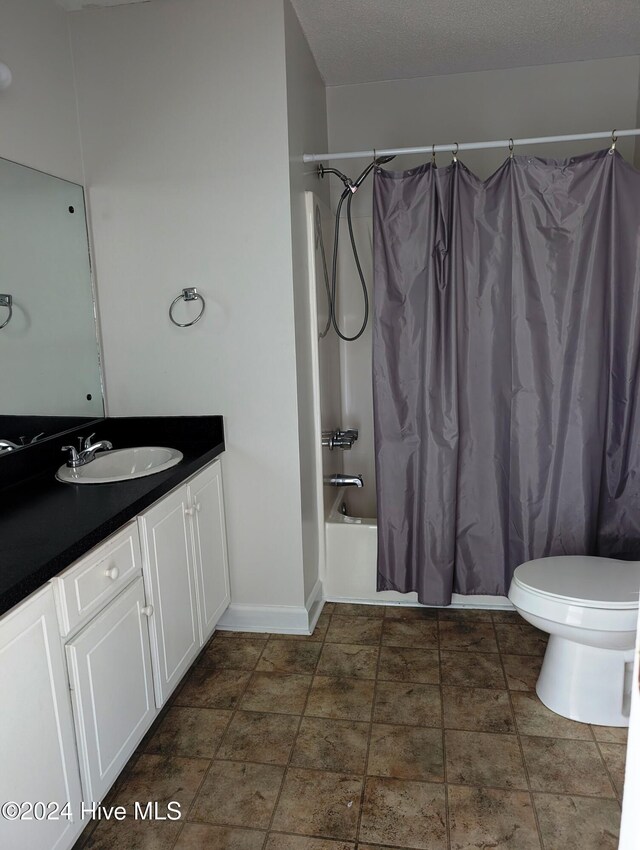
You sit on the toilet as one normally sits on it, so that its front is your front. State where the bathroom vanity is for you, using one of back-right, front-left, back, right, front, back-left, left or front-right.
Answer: front-left

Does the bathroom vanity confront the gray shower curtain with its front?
no

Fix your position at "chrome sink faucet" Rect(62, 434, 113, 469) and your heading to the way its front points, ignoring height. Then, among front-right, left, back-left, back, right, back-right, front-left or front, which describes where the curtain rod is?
front-left

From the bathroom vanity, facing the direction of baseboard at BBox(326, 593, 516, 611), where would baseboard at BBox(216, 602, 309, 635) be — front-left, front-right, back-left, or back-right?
front-left

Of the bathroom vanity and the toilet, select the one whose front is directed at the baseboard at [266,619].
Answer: the toilet

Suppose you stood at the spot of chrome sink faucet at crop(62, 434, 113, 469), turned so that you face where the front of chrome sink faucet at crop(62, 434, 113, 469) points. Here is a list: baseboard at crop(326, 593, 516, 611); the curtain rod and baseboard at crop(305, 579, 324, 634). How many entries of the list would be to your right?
0

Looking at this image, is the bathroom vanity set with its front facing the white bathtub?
no

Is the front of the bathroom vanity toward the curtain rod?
no

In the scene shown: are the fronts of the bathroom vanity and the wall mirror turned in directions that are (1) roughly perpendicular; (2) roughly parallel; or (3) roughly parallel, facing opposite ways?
roughly parallel

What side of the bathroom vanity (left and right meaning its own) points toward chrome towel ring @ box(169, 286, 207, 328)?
left

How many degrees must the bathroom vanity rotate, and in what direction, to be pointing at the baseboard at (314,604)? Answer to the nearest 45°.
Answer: approximately 90° to its left

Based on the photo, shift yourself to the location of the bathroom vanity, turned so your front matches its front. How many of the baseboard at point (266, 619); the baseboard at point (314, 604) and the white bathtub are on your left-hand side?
3

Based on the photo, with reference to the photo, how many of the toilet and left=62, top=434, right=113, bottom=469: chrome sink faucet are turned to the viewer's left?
1

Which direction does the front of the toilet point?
to the viewer's left

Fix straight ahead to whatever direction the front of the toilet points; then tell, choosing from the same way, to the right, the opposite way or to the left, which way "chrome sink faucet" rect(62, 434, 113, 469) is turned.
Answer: the opposite way

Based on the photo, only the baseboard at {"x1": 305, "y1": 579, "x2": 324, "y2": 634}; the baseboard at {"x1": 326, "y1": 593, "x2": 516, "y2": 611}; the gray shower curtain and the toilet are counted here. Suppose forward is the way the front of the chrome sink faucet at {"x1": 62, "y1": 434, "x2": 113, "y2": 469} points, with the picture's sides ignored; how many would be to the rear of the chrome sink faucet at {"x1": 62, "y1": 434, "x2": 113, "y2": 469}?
0

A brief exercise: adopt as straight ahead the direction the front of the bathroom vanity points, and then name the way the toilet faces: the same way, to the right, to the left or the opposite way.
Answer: the opposite way

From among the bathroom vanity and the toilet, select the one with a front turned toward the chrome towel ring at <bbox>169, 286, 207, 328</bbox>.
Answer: the toilet

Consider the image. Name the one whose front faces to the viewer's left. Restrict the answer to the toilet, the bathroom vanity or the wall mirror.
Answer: the toilet

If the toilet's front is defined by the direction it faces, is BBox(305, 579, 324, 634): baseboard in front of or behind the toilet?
in front

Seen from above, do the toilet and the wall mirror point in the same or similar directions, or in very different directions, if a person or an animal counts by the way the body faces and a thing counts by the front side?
very different directions
